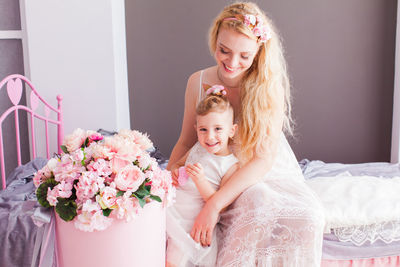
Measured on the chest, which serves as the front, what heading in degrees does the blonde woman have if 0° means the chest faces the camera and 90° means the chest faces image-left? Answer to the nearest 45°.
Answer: approximately 45°

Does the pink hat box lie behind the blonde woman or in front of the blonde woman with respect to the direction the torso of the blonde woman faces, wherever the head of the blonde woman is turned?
in front
